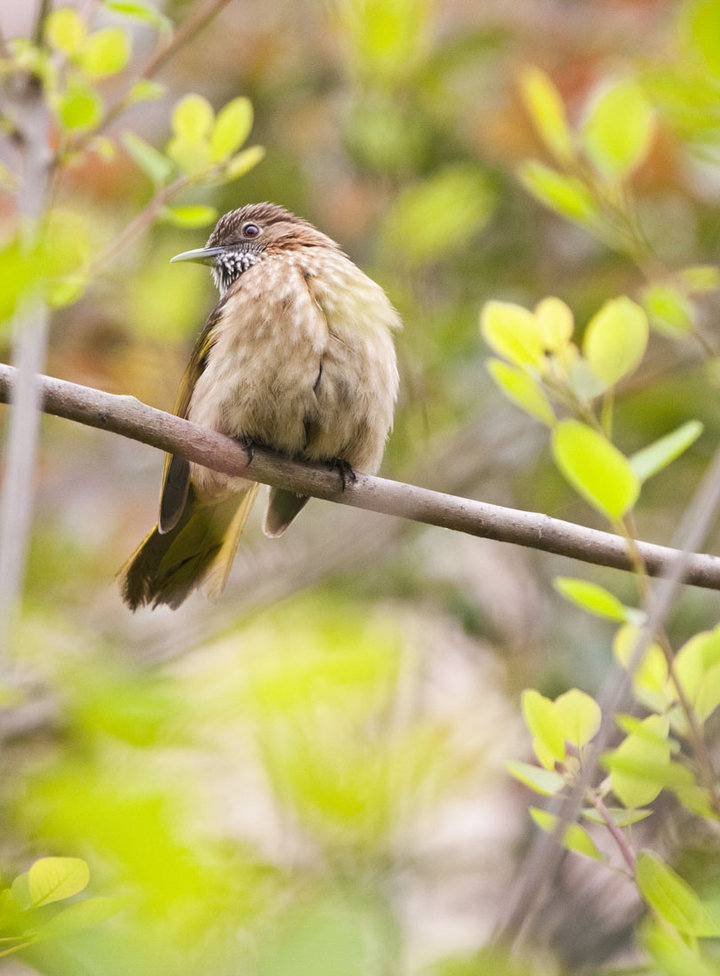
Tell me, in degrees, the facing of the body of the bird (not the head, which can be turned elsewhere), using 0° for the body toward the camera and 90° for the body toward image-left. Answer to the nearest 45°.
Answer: approximately 315°

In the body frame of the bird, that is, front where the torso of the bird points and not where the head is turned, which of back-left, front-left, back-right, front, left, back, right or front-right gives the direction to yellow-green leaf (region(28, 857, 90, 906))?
front-right
